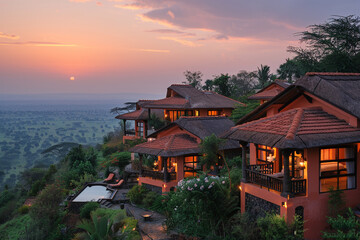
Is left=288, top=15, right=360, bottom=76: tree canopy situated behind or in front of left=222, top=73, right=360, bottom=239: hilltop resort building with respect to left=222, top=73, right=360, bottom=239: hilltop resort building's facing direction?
behind

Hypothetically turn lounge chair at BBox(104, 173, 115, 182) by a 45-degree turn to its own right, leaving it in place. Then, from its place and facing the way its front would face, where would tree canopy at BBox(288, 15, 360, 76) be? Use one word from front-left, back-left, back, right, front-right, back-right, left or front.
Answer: back-right

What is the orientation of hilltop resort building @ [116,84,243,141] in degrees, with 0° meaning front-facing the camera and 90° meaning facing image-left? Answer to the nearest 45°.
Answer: approximately 45°

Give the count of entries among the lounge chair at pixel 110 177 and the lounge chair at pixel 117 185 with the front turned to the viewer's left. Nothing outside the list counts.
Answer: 2

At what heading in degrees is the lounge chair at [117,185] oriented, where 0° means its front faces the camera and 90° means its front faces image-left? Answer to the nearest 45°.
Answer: approximately 90°

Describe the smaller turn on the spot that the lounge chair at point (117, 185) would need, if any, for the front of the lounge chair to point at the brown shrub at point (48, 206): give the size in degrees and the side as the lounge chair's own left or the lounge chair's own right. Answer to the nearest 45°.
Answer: approximately 45° to the lounge chair's own left

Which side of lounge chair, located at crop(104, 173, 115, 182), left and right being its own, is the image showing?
left

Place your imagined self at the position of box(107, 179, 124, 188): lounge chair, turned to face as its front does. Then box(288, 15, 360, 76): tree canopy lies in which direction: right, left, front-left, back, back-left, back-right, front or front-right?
back
